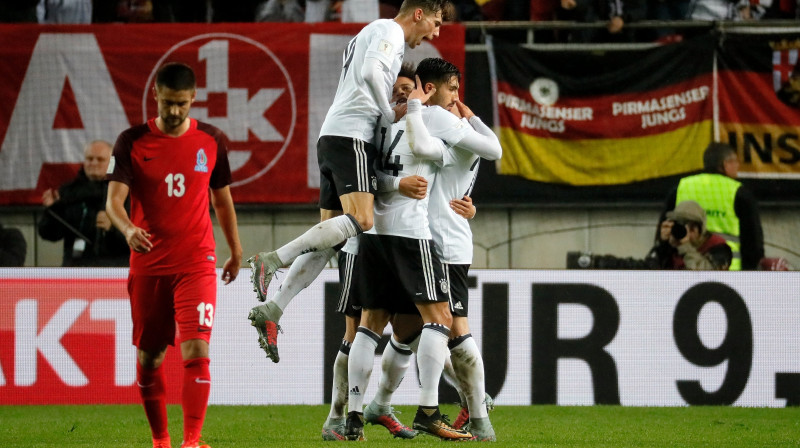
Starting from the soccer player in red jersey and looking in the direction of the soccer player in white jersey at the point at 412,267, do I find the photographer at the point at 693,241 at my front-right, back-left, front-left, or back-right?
front-left

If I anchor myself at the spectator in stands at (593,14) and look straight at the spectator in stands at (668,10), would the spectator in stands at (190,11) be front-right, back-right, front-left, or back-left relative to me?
back-left

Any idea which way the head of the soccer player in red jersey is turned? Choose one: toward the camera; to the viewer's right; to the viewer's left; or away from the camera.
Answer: toward the camera

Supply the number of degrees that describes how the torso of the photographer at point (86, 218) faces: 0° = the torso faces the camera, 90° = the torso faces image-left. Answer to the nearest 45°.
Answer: approximately 0°

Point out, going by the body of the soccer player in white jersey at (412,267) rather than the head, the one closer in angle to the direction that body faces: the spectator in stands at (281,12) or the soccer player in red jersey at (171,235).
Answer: the spectator in stands

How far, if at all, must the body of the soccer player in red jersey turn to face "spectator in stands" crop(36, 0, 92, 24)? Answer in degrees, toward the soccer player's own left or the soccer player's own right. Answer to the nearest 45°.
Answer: approximately 180°

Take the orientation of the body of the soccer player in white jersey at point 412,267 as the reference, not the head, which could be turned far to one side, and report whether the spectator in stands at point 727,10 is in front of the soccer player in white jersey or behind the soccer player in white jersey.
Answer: in front

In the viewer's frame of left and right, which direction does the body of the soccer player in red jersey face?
facing the viewer

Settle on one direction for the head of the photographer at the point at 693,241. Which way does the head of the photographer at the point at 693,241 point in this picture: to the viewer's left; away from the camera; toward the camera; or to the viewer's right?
toward the camera

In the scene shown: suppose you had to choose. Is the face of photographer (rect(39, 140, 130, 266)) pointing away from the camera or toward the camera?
toward the camera
